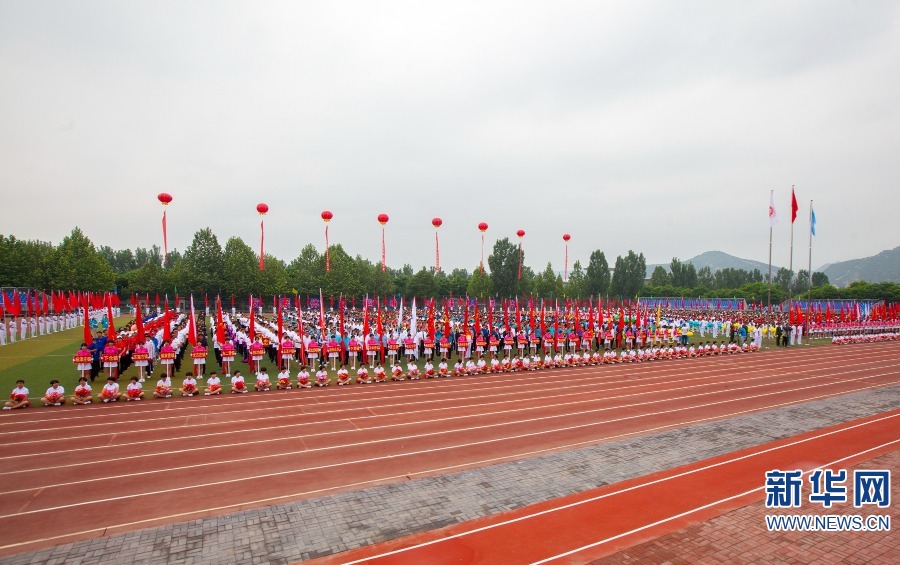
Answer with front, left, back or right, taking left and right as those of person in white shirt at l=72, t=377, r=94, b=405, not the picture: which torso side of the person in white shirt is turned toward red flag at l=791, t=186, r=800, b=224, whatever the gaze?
left

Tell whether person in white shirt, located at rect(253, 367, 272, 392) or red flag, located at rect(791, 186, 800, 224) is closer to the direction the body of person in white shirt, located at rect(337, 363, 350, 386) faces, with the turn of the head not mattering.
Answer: the person in white shirt

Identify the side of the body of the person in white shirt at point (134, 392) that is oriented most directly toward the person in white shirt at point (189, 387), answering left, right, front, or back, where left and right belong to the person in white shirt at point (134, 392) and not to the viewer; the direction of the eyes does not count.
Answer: left

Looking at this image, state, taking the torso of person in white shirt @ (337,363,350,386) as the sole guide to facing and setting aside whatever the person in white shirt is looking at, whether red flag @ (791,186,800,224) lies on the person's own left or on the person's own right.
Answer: on the person's own left

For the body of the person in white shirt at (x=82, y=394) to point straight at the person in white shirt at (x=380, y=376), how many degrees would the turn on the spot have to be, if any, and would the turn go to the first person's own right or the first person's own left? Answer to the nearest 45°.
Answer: approximately 90° to the first person's own left
